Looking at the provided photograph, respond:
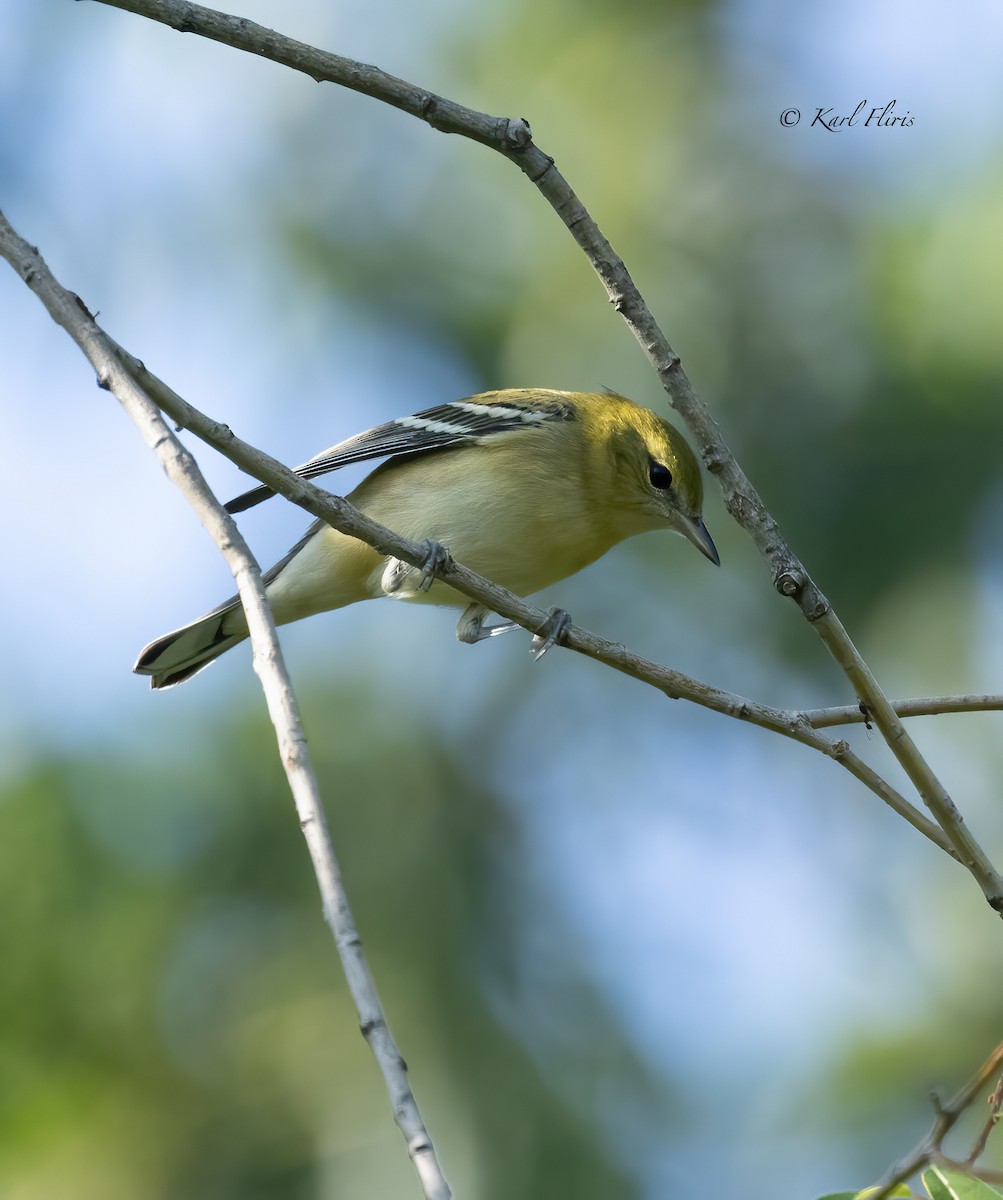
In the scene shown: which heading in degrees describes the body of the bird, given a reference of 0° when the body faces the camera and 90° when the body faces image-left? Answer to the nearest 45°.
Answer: approximately 270°

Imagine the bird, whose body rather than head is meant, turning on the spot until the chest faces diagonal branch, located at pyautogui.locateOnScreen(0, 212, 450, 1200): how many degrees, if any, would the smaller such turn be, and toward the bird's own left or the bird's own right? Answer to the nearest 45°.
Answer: approximately 180°

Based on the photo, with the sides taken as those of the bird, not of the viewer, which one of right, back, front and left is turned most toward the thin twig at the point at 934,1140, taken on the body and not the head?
front
